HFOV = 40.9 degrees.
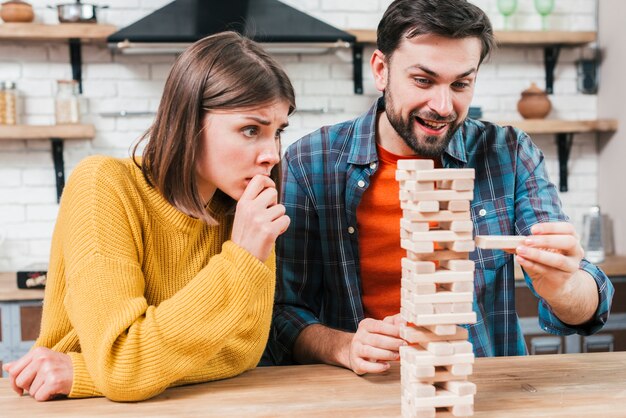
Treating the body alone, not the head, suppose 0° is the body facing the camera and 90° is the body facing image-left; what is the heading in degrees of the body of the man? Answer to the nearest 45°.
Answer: approximately 0°

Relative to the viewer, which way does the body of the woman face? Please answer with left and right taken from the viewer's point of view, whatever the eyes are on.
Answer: facing the viewer and to the right of the viewer

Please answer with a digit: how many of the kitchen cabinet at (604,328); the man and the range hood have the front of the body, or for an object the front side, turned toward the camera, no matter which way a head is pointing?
3

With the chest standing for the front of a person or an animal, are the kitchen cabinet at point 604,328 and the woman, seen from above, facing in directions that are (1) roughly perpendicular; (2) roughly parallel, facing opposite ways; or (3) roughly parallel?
roughly perpendicular

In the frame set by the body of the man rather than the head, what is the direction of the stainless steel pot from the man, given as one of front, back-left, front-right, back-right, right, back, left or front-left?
back-right

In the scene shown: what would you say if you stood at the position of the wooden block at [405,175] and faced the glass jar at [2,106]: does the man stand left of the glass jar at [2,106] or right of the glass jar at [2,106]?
right

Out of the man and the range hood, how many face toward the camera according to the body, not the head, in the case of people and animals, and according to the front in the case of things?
2

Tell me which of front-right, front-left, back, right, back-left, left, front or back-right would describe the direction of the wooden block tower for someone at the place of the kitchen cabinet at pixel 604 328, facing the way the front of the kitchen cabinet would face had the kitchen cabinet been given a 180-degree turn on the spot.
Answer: back

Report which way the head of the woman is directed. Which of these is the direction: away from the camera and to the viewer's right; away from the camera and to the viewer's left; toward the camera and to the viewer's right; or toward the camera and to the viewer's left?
toward the camera and to the viewer's right

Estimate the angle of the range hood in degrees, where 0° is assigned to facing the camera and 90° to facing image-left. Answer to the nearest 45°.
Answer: approximately 0°

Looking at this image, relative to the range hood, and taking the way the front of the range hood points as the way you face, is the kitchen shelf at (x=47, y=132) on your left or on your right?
on your right

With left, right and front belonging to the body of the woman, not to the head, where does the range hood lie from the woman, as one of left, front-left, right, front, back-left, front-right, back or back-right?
back-left
